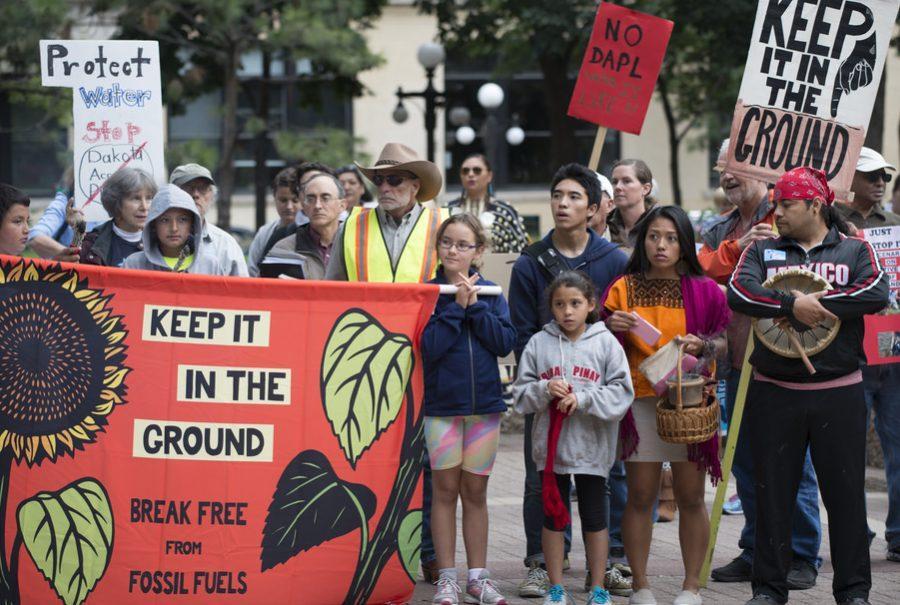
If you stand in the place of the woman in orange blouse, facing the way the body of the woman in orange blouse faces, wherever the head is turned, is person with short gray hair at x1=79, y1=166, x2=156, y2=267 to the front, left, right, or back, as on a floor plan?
right

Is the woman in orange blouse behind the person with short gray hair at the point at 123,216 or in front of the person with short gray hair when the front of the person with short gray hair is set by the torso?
in front

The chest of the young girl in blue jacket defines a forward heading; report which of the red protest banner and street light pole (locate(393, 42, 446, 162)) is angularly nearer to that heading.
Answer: the red protest banner

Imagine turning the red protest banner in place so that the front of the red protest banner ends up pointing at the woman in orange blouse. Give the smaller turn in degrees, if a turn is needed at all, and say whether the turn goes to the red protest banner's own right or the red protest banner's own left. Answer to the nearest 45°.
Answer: approximately 90° to the red protest banner's own left

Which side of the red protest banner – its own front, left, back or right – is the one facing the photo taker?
front

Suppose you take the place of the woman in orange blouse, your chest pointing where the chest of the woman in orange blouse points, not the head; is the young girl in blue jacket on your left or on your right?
on your right

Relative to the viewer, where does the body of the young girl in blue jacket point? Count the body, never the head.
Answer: toward the camera

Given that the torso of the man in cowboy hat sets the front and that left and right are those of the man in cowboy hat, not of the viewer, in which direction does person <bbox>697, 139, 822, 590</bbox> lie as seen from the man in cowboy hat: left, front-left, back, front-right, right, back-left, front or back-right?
left

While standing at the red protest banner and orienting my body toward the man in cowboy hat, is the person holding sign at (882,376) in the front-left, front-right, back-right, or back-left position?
front-right

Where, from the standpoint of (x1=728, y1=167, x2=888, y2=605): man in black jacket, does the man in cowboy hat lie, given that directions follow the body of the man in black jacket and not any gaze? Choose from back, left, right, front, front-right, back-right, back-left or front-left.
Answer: right

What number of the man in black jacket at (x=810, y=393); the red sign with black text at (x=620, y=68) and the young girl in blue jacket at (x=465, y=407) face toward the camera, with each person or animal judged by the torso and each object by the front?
3

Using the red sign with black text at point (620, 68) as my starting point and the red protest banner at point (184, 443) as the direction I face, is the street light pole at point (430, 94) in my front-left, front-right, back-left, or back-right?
back-right
